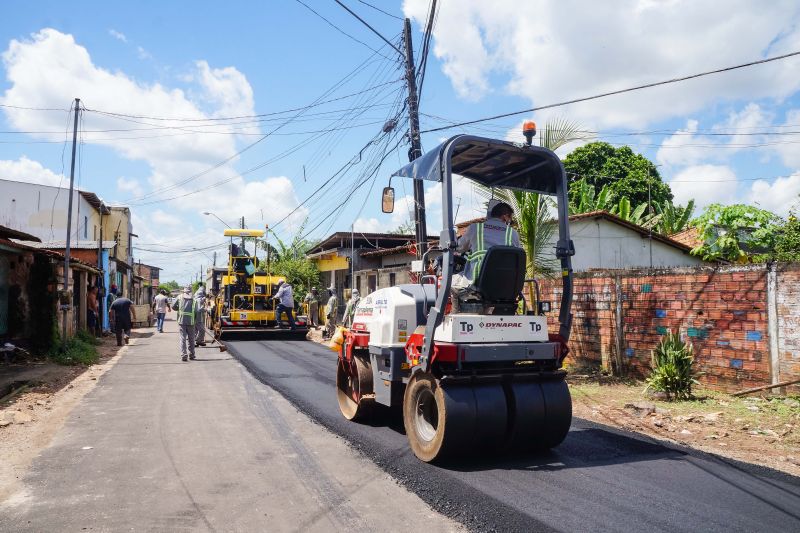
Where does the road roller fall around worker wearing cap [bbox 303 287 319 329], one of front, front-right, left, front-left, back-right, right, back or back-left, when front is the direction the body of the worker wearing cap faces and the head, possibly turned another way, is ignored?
front

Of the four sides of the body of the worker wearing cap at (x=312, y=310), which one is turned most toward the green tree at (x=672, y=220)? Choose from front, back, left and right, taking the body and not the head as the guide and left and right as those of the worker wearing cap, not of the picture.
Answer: left

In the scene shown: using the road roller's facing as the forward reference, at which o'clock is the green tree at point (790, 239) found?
The green tree is roughly at 3 o'clock from the road roller.

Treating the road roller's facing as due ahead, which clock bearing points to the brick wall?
The brick wall is roughly at 3 o'clock from the road roller.

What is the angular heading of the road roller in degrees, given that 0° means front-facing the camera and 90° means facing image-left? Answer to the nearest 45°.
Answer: approximately 135°

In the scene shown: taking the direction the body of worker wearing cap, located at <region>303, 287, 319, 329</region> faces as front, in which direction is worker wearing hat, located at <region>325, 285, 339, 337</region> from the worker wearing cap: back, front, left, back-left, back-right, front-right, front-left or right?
front

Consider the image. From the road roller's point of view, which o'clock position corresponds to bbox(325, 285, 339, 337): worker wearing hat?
The worker wearing hat is roughly at 1 o'clock from the road roller.

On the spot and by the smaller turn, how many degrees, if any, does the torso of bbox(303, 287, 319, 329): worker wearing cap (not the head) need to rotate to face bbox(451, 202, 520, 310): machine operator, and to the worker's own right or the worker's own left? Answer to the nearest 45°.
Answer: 0° — they already face them

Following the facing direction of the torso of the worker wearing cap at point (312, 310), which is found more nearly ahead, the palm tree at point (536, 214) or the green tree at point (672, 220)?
the palm tree

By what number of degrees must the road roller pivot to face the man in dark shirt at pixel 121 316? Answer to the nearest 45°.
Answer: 0° — it already faces them

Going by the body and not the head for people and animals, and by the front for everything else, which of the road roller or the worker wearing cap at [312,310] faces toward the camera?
the worker wearing cap

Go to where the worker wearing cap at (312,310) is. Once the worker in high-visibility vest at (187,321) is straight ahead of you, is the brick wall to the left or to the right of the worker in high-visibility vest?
left

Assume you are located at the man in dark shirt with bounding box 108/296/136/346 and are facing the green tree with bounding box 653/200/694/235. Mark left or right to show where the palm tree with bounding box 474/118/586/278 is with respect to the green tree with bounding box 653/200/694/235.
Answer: right

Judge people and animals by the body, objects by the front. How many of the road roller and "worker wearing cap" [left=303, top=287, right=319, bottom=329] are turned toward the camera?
1

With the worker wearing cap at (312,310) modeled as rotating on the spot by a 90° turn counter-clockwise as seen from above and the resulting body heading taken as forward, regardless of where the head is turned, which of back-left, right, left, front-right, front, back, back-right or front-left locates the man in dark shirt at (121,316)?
back-right

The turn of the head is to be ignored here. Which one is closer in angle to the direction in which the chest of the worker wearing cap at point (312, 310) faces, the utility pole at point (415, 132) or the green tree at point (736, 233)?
the utility pole

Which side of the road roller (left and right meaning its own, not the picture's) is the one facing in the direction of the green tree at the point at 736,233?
right

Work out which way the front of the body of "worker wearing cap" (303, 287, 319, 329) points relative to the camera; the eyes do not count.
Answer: toward the camera
